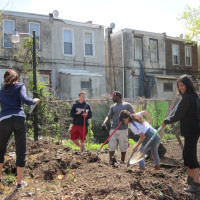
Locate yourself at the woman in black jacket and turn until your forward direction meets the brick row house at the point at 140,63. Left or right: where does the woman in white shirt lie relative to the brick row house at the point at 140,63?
left

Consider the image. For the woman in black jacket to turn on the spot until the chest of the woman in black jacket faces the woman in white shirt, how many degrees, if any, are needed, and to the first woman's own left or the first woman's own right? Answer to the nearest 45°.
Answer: approximately 45° to the first woman's own right

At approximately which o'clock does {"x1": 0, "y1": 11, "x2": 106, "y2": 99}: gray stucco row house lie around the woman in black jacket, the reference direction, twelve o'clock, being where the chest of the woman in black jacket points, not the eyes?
The gray stucco row house is roughly at 2 o'clock from the woman in black jacket.

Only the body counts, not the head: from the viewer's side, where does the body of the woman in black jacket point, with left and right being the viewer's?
facing to the left of the viewer
